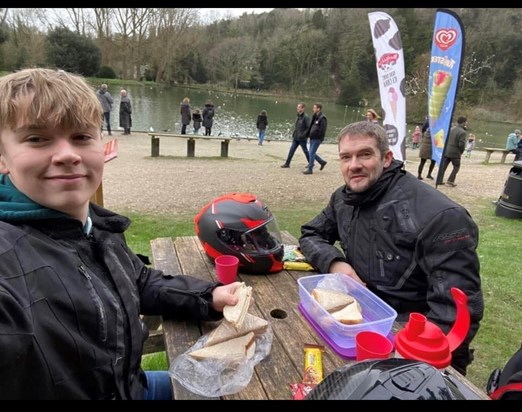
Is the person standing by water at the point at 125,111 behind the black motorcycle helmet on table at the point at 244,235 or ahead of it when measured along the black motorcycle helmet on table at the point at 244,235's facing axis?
behind

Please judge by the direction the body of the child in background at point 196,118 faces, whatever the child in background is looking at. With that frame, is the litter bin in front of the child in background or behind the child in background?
behind

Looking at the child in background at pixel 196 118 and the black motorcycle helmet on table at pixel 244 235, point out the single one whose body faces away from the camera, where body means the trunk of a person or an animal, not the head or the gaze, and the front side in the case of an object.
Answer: the child in background

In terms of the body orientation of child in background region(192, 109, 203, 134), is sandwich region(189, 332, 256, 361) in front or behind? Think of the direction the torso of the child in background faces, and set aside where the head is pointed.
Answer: behind

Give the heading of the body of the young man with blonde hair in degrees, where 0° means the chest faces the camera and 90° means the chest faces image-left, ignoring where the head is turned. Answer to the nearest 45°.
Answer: approximately 315°

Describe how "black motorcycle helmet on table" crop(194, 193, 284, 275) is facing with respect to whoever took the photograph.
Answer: facing the viewer and to the right of the viewer

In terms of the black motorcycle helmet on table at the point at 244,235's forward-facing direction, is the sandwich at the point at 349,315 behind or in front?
in front

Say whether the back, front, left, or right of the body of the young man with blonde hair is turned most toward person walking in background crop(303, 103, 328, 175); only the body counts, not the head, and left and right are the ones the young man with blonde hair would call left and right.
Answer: left

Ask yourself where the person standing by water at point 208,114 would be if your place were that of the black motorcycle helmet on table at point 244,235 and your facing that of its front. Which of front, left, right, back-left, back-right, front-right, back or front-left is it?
back-left

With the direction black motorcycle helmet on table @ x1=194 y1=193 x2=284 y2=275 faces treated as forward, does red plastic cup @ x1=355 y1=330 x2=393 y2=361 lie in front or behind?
in front

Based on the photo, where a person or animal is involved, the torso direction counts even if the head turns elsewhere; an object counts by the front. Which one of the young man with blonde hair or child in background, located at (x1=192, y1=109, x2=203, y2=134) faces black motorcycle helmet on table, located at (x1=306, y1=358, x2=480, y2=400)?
the young man with blonde hair

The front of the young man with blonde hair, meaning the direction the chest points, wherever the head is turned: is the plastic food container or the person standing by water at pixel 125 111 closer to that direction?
the plastic food container

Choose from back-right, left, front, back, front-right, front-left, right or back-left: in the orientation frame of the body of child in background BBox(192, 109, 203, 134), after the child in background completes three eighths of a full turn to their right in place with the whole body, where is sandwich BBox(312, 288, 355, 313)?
front-right

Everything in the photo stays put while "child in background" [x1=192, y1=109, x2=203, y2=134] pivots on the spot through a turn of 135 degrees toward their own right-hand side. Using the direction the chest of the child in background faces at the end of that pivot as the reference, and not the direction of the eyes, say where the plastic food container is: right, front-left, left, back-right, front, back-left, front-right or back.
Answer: front-right
